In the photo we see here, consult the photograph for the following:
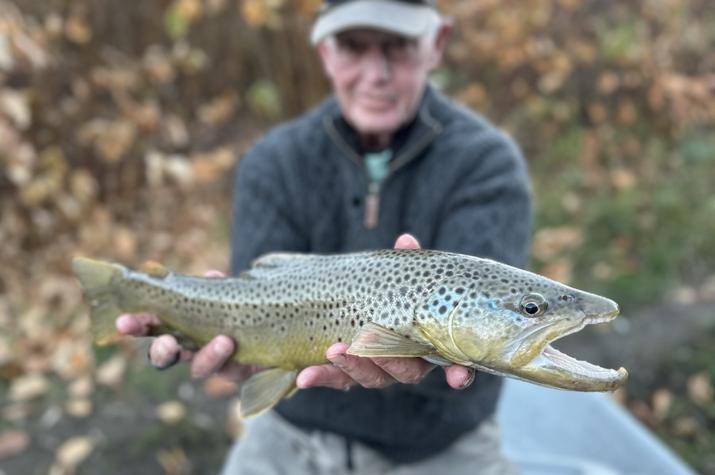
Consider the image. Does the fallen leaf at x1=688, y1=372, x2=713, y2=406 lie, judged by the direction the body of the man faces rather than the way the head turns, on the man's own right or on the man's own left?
on the man's own left

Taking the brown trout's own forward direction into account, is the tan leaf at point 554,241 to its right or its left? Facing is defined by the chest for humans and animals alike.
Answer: on its left

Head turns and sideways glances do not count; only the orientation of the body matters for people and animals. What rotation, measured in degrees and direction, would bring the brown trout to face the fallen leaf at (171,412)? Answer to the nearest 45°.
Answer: approximately 135° to its left

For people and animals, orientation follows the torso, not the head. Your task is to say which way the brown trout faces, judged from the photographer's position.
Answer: facing to the right of the viewer

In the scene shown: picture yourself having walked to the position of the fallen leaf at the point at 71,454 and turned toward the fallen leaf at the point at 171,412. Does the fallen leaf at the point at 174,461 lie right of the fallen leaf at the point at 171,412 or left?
right
